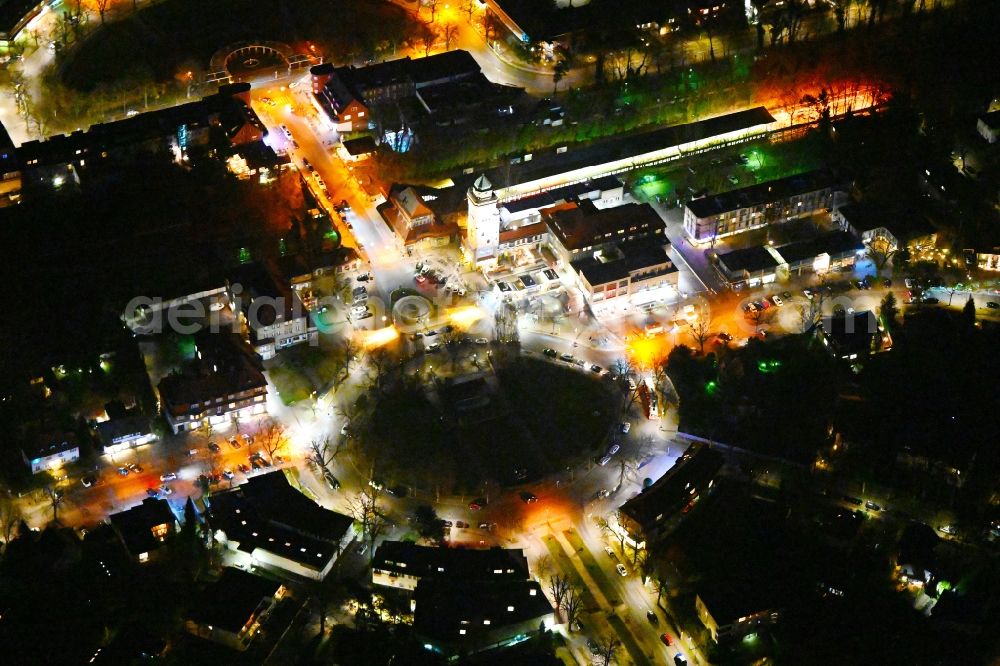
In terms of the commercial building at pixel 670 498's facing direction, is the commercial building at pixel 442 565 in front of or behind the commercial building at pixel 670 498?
in front

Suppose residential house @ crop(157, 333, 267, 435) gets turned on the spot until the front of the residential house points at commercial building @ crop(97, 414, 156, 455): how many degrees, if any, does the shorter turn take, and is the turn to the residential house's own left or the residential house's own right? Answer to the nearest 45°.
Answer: approximately 90° to the residential house's own right

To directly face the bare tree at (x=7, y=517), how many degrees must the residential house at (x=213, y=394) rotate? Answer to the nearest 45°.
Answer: approximately 90° to its right

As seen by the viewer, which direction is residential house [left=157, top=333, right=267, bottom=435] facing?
toward the camera

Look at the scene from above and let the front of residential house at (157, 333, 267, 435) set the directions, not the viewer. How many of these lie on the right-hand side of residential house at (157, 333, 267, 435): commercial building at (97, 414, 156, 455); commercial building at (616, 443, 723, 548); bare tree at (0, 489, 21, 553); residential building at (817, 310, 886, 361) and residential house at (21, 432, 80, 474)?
3

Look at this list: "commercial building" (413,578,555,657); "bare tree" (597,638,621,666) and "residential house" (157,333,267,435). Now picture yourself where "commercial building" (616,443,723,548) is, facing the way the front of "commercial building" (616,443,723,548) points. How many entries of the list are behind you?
0

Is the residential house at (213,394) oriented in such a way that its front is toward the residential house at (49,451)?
no

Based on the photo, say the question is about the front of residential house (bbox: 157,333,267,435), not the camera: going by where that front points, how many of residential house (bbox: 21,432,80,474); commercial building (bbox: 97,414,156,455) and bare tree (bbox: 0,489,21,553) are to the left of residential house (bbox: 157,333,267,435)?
0

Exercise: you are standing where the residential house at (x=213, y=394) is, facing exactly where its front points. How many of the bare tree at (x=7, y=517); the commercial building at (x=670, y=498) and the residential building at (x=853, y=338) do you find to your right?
1

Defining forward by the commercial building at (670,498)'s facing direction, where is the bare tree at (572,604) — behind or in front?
in front

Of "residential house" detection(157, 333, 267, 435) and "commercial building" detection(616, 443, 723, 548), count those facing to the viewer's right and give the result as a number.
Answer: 0

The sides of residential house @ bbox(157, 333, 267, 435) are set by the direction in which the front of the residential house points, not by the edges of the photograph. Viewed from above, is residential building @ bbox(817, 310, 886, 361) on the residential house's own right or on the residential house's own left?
on the residential house's own left

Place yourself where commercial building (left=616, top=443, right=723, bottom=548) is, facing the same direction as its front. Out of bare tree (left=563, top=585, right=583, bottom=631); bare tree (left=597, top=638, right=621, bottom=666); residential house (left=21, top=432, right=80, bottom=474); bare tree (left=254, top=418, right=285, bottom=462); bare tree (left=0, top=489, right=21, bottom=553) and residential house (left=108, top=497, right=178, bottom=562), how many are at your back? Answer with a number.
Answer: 0

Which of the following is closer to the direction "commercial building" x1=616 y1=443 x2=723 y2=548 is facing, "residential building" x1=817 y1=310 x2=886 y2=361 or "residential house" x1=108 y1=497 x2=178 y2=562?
the residential house

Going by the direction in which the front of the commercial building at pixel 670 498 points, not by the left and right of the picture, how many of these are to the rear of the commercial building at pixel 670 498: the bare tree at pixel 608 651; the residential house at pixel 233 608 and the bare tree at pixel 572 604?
0
